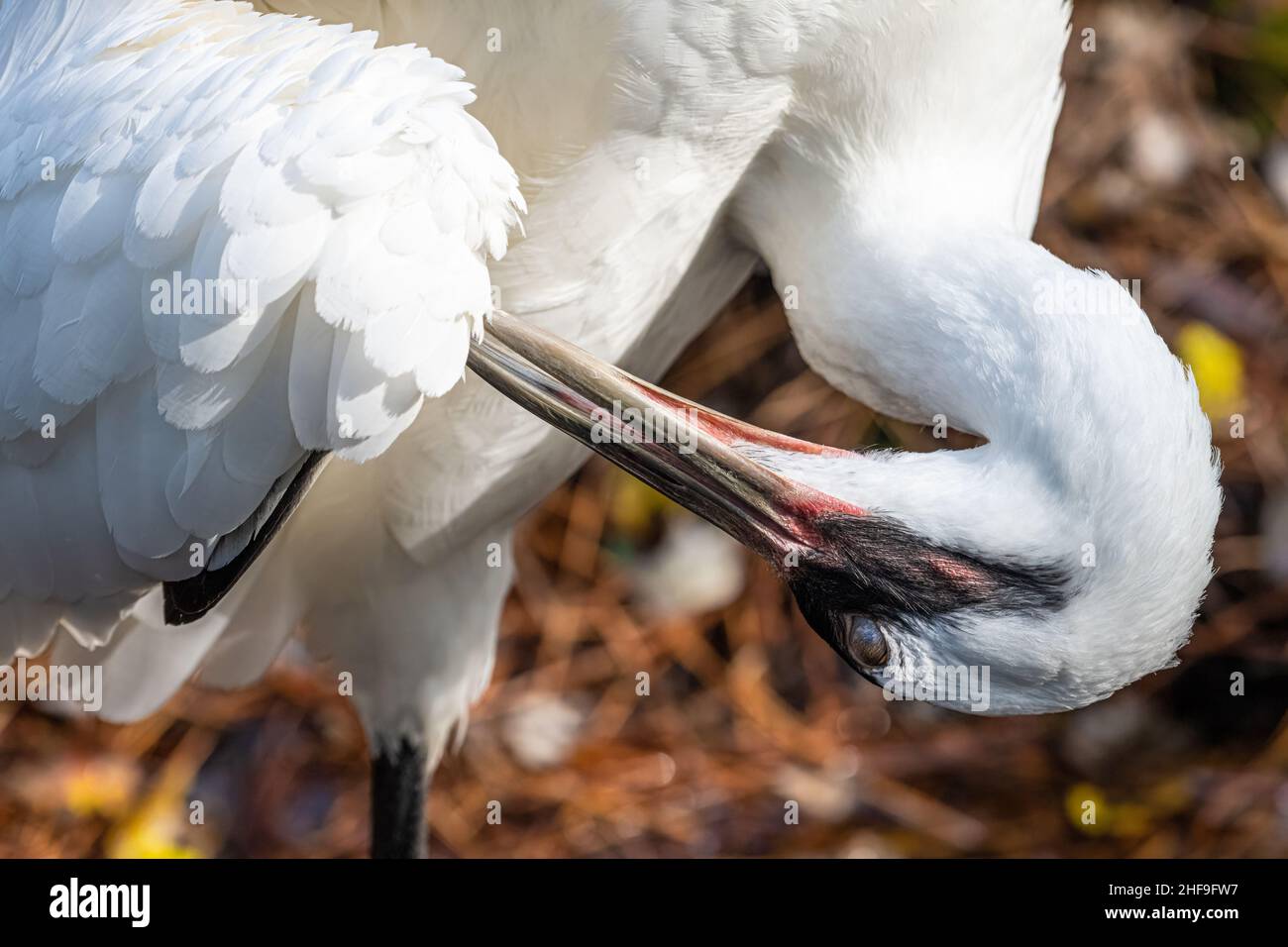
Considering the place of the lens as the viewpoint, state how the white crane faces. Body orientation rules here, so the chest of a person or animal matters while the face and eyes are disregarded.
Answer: facing to the right of the viewer
